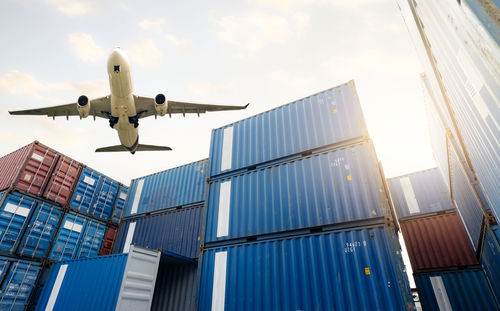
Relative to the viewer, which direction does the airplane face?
toward the camera

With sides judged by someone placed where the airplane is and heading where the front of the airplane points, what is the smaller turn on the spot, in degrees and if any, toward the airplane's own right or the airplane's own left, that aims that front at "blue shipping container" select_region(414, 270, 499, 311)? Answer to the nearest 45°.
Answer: approximately 45° to the airplane's own left

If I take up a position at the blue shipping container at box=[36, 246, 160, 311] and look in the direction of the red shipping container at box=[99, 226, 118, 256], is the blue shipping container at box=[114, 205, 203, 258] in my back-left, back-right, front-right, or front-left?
front-right

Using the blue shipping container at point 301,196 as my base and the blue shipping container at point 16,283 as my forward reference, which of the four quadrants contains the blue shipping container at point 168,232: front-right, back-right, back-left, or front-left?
front-right
